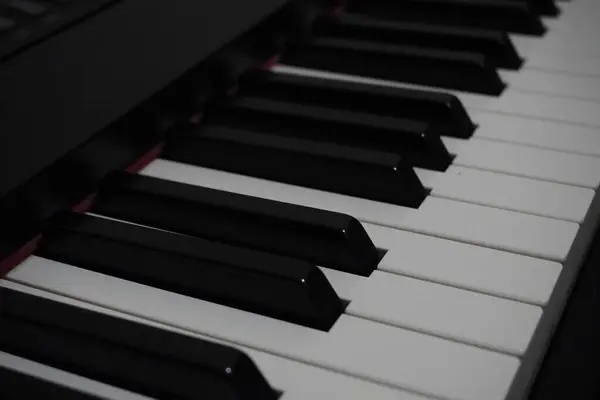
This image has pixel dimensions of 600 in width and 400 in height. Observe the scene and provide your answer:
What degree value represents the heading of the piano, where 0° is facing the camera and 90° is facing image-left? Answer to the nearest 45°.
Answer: approximately 315°
